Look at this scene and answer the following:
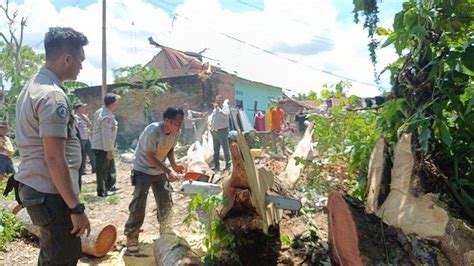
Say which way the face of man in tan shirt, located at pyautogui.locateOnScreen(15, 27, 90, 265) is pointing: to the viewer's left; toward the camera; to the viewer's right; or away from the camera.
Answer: to the viewer's right

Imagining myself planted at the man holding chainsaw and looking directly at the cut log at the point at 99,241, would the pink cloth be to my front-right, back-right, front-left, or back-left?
back-right

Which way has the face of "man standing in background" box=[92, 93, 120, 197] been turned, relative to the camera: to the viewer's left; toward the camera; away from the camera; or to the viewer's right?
to the viewer's right

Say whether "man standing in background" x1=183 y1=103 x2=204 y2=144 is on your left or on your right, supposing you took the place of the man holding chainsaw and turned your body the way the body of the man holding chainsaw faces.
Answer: on your left

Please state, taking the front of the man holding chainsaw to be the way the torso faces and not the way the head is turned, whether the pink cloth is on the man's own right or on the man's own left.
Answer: on the man's own left

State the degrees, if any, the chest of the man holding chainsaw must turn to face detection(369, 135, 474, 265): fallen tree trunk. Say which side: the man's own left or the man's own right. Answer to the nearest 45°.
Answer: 0° — they already face it

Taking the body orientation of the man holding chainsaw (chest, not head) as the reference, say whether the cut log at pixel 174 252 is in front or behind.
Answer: in front

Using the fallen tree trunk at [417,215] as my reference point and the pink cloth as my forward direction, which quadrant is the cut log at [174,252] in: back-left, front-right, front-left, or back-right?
front-left

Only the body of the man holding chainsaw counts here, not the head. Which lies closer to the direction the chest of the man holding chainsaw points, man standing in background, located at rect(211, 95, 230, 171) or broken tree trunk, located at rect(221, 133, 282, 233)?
the broken tree trunk

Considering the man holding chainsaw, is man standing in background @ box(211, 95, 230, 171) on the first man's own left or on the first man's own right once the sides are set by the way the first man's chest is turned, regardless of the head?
on the first man's own left

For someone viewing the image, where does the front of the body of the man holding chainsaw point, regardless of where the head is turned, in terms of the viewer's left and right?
facing the viewer and to the right of the viewer
